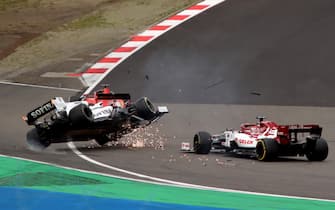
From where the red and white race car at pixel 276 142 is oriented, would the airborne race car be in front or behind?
in front

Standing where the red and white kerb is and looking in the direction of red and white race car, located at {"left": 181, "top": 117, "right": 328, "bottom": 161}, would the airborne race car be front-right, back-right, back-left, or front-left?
front-right

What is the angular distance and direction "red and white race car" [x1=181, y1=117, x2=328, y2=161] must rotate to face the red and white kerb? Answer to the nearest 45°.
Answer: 0° — it already faces it

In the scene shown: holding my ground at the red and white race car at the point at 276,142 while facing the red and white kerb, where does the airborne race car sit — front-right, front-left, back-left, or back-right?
front-left

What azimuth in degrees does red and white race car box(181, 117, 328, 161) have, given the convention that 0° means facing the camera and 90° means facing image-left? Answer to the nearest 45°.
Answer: approximately 135°

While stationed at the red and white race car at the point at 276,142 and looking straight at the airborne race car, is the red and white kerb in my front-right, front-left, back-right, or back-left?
front-right
